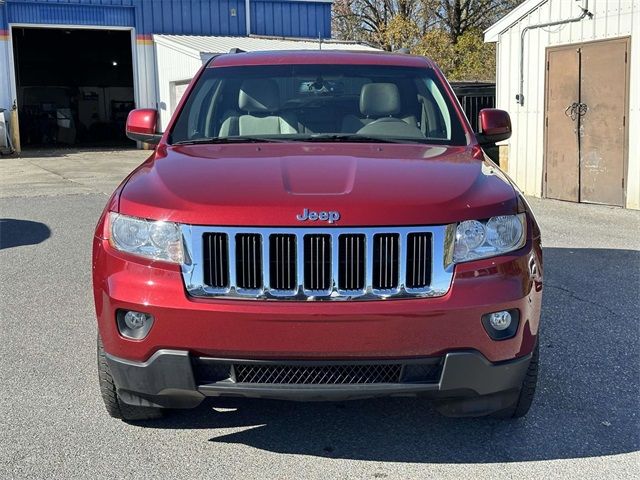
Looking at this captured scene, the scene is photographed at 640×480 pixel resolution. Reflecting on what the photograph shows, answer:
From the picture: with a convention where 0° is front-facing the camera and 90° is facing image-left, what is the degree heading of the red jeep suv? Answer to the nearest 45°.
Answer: approximately 0°

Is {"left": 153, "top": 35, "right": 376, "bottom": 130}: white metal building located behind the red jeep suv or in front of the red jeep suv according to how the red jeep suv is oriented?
behind

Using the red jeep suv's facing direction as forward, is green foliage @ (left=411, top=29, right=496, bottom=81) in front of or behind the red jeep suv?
behind

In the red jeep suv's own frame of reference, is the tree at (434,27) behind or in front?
behind

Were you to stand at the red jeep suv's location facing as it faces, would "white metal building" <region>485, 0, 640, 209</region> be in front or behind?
behind
